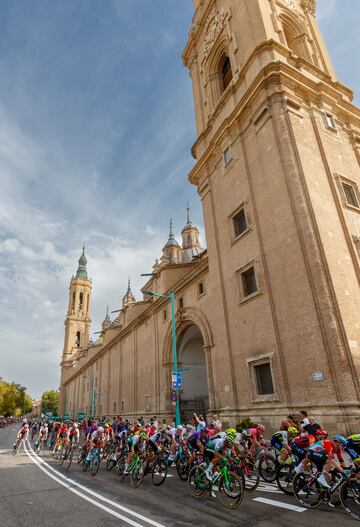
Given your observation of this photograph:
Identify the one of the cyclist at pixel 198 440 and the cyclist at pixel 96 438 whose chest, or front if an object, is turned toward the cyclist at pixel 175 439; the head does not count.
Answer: the cyclist at pixel 96 438

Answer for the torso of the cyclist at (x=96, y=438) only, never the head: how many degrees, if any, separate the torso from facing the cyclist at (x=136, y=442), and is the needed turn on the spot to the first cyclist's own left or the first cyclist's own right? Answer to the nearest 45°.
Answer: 0° — they already face them

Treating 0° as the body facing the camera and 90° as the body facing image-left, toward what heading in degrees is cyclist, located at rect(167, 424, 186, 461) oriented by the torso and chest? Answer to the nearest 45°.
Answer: approximately 315°

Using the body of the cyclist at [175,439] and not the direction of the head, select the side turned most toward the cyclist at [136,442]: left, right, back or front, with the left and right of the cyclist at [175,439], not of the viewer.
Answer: right

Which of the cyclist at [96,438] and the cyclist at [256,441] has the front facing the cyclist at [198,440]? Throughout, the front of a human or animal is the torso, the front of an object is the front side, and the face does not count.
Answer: the cyclist at [96,438]

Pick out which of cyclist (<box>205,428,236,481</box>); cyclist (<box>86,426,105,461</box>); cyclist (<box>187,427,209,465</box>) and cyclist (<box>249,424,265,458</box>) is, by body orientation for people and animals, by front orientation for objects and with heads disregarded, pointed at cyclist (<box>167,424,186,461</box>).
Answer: cyclist (<box>86,426,105,461</box>)

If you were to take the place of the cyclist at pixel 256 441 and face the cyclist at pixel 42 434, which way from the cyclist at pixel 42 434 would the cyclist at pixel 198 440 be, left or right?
left

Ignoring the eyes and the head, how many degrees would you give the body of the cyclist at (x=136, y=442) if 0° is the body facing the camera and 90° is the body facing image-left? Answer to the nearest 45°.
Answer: approximately 315°
